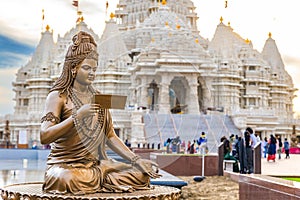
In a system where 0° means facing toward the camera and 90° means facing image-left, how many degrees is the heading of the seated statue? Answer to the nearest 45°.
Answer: approximately 315°
